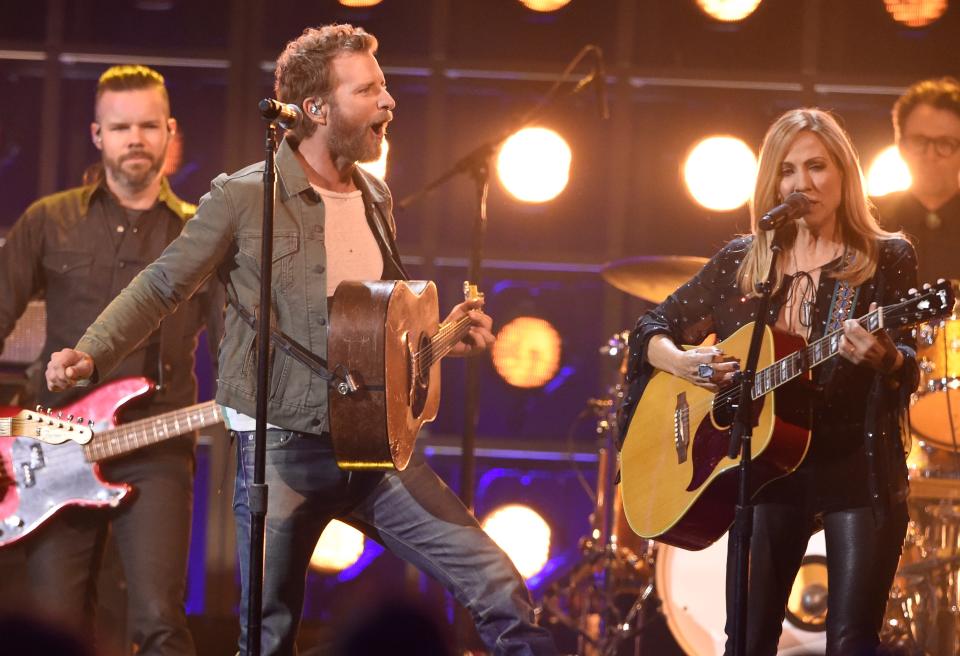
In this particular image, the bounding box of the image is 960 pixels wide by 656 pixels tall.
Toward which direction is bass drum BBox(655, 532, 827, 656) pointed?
toward the camera

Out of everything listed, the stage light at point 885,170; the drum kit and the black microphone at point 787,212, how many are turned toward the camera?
2

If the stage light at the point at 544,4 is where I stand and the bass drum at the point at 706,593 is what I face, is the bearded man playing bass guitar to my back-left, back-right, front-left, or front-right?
front-right

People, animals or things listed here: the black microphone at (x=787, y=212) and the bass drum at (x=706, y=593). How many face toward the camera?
1

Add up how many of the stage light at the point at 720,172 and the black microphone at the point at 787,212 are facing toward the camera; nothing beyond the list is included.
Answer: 1

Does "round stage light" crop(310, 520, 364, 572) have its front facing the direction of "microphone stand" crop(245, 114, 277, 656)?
yes

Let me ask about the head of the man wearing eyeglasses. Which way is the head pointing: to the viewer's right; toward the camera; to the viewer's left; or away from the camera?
toward the camera

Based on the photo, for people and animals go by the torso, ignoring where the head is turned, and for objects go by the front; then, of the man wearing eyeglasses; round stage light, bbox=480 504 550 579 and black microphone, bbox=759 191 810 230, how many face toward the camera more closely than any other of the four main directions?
2

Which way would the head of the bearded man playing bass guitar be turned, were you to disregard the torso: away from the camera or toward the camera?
toward the camera

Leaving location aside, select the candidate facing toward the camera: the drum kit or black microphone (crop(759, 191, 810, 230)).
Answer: the drum kit

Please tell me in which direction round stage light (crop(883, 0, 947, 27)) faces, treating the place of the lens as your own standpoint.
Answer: facing the viewer

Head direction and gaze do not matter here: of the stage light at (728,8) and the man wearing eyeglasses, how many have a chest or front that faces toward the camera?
2

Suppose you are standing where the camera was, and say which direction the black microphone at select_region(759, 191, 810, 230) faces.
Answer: facing away from the viewer and to the right of the viewer

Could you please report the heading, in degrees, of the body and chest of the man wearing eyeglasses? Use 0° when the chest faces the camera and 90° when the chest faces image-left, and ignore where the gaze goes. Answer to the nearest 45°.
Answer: approximately 0°

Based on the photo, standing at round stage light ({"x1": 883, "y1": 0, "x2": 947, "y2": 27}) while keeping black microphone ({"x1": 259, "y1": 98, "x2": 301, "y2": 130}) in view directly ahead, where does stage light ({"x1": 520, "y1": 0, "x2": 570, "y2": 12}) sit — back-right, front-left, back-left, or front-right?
front-right

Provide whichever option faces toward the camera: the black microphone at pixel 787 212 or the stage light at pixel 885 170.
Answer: the stage light

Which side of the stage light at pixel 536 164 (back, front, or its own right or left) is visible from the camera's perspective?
front

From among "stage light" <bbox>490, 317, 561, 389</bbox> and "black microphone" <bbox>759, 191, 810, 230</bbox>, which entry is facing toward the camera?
the stage light
